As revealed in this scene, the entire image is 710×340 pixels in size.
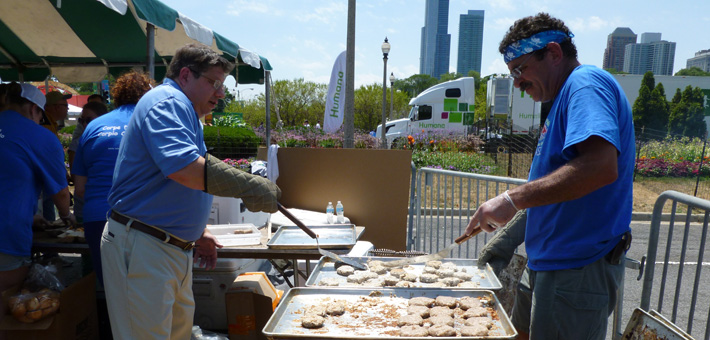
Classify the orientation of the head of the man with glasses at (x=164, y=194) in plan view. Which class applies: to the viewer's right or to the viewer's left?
to the viewer's right

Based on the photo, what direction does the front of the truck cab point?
to the viewer's left

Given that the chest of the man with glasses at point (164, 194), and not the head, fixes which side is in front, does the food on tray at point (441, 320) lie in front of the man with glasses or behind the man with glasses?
in front

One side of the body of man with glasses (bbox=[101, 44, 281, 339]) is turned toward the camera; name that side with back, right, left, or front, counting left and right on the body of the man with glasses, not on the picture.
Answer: right

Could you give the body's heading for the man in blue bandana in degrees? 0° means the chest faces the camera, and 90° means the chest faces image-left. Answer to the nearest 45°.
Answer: approximately 90°

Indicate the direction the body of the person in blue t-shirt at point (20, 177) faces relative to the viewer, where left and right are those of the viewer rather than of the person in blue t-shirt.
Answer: facing away from the viewer and to the right of the viewer

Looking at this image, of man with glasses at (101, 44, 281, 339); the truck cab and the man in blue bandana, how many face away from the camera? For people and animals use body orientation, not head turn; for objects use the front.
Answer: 0

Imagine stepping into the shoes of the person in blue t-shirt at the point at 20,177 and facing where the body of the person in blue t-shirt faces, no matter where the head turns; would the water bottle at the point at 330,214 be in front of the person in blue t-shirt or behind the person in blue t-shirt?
in front

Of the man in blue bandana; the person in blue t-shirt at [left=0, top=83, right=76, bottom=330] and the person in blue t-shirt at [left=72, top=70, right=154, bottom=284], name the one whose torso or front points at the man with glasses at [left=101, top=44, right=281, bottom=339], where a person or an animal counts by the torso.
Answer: the man in blue bandana

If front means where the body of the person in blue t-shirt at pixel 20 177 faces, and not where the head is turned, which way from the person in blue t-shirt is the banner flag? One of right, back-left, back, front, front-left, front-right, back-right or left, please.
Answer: front

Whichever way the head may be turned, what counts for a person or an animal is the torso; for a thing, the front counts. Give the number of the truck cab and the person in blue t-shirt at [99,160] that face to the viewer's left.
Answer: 1

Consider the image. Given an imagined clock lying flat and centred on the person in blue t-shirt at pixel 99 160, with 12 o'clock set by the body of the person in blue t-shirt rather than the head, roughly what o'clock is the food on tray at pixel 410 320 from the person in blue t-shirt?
The food on tray is roughly at 5 o'clock from the person in blue t-shirt.

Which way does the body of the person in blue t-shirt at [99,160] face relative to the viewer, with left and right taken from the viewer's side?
facing away from the viewer

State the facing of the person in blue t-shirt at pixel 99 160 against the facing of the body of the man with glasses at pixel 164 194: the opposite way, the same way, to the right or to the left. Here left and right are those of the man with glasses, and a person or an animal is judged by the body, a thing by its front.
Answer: to the left

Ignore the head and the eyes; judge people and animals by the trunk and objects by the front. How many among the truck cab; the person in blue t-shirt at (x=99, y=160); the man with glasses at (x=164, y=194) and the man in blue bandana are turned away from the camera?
1

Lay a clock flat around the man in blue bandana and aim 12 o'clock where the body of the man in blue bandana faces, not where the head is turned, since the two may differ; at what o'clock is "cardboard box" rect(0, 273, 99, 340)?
The cardboard box is roughly at 12 o'clock from the man in blue bandana.

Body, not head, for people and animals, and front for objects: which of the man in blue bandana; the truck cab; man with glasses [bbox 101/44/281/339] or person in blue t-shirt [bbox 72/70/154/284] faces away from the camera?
the person in blue t-shirt
